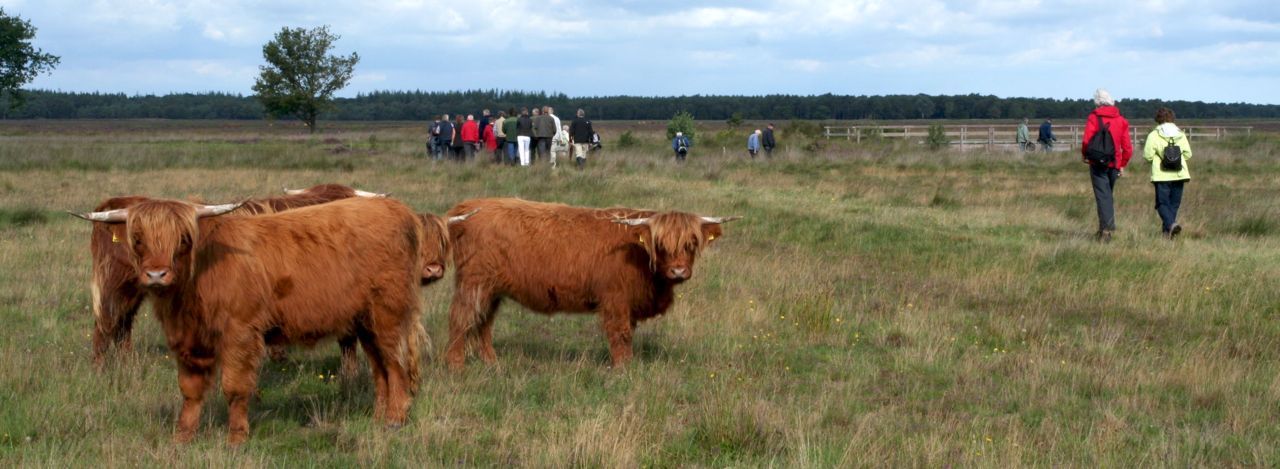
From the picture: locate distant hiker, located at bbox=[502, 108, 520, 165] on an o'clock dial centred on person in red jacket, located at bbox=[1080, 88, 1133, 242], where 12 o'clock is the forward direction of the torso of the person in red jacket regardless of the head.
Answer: The distant hiker is roughly at 10 o'clock from the person in red jacket.

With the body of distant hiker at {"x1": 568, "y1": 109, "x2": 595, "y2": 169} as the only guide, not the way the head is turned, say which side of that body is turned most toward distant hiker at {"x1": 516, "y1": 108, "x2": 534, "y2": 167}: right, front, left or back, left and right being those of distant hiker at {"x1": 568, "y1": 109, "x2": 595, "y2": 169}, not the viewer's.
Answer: left

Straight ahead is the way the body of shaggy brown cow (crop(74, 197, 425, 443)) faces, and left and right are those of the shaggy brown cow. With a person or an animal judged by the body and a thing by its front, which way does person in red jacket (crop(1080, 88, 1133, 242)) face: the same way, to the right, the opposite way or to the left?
the opposite way

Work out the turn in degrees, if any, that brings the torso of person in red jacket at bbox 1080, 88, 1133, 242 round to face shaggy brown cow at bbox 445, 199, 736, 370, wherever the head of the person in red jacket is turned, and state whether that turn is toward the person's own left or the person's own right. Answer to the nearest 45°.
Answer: approximately 135° to the person's own left

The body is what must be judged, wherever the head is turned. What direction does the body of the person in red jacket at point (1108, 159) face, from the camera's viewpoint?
away from the camera

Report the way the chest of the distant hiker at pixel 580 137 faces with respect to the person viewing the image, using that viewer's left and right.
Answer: facing away from the viewer

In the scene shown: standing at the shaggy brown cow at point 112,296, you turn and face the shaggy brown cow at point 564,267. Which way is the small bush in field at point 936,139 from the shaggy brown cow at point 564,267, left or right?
left

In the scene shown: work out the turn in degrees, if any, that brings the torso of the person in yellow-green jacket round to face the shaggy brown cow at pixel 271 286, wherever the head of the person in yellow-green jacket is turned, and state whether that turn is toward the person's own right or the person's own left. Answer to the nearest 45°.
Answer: approximately 180°

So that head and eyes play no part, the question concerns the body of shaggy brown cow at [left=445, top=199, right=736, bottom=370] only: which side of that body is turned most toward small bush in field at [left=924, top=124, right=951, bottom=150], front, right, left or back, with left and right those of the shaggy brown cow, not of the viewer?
left

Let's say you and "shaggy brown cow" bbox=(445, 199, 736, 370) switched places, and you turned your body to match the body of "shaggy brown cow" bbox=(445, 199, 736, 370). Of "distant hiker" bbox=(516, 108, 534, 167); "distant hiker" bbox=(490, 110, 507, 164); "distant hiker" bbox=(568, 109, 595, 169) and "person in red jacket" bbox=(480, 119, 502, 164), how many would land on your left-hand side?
4

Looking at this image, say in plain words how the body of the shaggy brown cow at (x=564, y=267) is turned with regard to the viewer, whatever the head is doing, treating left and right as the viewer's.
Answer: facing to the right of the viewer

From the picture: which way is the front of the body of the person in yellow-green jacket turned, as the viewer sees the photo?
away from the camera

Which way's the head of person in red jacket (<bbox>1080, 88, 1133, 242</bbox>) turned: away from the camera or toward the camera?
away from the camera

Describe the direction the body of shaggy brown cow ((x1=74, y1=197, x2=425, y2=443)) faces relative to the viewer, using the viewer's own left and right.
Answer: facing the viewer and to the left of the viewer
